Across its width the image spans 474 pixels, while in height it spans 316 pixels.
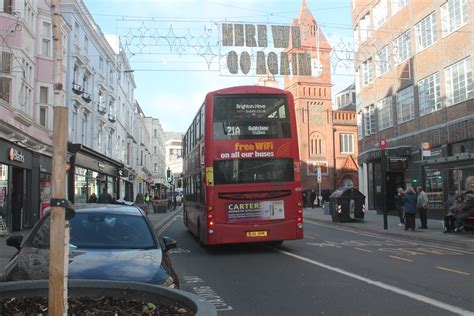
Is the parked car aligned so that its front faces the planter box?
yes

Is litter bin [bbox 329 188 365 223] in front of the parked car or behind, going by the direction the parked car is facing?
behind

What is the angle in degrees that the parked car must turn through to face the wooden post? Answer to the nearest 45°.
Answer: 0° — it already faces it

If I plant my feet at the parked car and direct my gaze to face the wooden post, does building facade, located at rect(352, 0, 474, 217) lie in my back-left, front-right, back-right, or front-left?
back-left

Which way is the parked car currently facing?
toward the camera

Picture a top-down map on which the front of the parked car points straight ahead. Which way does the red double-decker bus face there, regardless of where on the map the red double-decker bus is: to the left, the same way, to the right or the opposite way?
the opposite way
